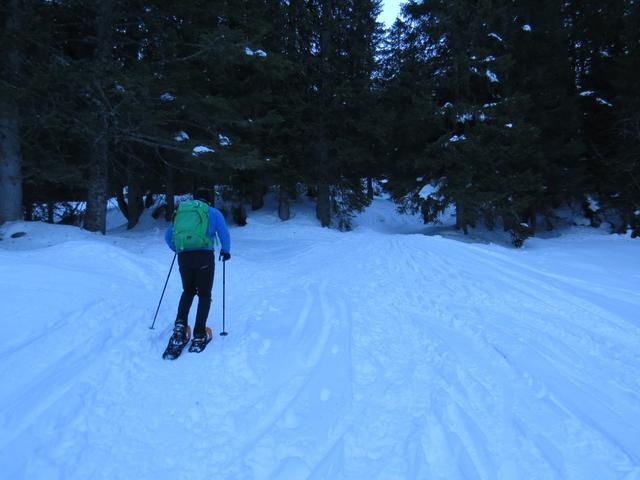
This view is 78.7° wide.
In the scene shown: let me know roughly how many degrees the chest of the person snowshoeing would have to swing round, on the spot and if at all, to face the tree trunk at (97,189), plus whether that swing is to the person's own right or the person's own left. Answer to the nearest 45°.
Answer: approximately 45° to the person's own left

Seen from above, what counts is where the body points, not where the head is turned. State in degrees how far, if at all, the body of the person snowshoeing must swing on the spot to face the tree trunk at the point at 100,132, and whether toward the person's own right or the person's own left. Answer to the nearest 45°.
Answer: approximately 45° to the person's own left

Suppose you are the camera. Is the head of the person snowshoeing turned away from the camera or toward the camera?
away from the camera

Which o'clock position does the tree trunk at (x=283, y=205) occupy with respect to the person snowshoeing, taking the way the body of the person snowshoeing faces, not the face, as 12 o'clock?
The tree trunk is roughly at 11 o'clock from the person snowshoeing.

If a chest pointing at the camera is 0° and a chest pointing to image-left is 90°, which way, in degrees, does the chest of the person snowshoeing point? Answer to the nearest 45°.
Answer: approximately 225°

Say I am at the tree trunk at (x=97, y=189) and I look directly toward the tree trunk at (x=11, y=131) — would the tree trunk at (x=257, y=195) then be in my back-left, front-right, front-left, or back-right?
back-right

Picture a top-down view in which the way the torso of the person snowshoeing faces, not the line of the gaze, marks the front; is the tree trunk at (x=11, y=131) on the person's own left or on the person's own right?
on the person's own left
